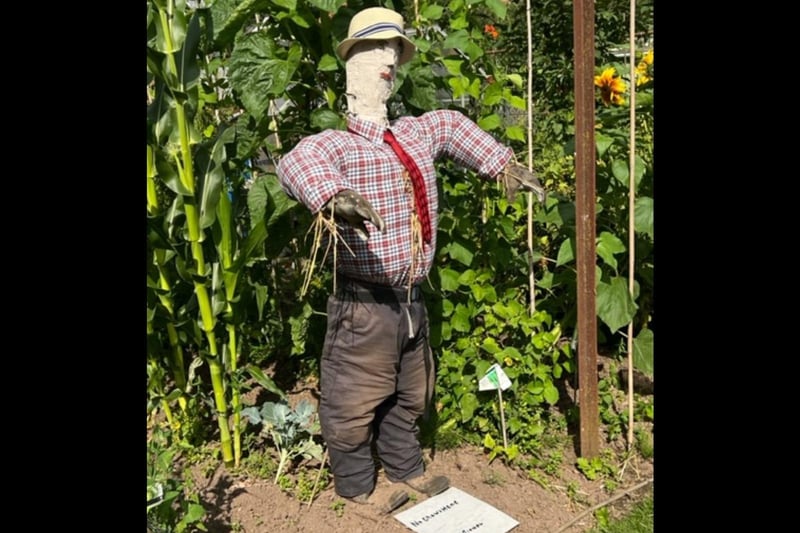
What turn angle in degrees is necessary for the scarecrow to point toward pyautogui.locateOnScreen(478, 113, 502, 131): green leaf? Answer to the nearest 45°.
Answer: approximately 90° to its left

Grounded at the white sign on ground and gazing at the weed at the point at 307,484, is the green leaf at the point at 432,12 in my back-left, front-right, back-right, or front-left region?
front-right

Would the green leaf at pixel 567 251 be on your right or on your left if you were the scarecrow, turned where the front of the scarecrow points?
on your left

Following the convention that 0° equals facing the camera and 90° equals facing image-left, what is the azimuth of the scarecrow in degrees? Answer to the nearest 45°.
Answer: approximately 315°
